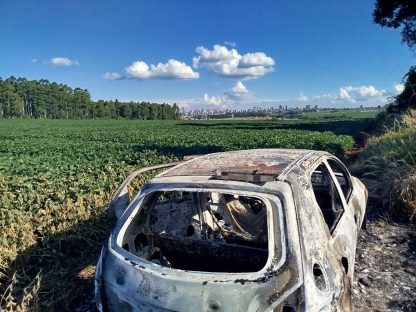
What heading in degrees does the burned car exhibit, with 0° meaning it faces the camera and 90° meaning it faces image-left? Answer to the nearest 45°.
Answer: approximately 225°
